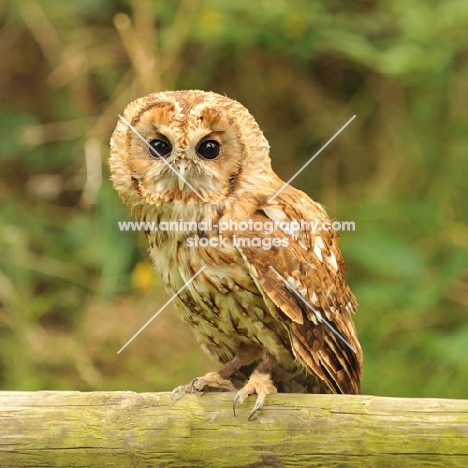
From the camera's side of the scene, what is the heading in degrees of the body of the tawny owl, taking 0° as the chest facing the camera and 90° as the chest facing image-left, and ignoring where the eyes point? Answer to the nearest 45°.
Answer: approximately 45°
